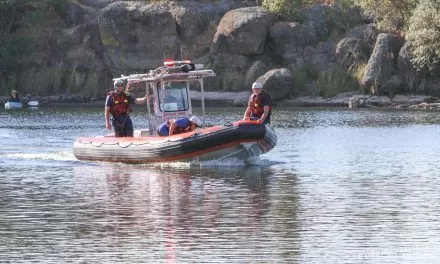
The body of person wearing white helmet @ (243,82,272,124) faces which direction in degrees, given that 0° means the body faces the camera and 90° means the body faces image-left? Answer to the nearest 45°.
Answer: approximately 45°

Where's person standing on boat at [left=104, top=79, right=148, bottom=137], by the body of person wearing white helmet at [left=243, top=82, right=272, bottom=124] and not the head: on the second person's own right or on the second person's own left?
on the second person's own right

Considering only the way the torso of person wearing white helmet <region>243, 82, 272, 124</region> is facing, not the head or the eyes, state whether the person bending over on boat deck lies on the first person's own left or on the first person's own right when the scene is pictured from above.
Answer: on the first person's own right

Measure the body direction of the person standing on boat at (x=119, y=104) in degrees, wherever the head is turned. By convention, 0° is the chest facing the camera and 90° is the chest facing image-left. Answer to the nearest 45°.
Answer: approximately 0°

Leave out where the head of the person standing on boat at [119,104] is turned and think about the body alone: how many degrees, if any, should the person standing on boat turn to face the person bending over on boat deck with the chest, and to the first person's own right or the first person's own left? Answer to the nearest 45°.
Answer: approximately 45° to the first person's own left
